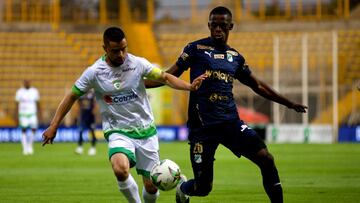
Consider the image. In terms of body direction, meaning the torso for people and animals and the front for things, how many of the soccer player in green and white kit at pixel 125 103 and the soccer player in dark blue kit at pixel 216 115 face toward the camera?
2

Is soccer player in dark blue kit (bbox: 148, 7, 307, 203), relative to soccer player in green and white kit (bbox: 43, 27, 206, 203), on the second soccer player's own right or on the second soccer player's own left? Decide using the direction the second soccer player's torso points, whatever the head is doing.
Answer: on the second soccer player's own left

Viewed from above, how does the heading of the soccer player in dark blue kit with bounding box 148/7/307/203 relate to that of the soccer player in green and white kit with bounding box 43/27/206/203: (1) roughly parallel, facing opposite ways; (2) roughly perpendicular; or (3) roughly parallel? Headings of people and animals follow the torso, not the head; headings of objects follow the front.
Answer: roughly parallel

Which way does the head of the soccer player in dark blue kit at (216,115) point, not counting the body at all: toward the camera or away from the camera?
toward the camera

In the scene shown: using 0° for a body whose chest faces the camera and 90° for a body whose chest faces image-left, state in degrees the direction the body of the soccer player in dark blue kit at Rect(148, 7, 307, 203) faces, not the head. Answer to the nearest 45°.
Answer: approximately 0°

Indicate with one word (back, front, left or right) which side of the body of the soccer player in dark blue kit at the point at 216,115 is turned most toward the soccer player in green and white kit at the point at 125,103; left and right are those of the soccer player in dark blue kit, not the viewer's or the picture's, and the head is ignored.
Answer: right

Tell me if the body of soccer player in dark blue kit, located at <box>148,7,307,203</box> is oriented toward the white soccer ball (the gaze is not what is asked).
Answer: no

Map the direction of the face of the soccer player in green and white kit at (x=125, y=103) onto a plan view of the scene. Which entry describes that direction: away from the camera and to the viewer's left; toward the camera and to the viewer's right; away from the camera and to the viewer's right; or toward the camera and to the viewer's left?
toward the camera and to the viewer's right

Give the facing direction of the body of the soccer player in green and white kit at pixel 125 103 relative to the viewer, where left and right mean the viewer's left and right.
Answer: facing the viewer
